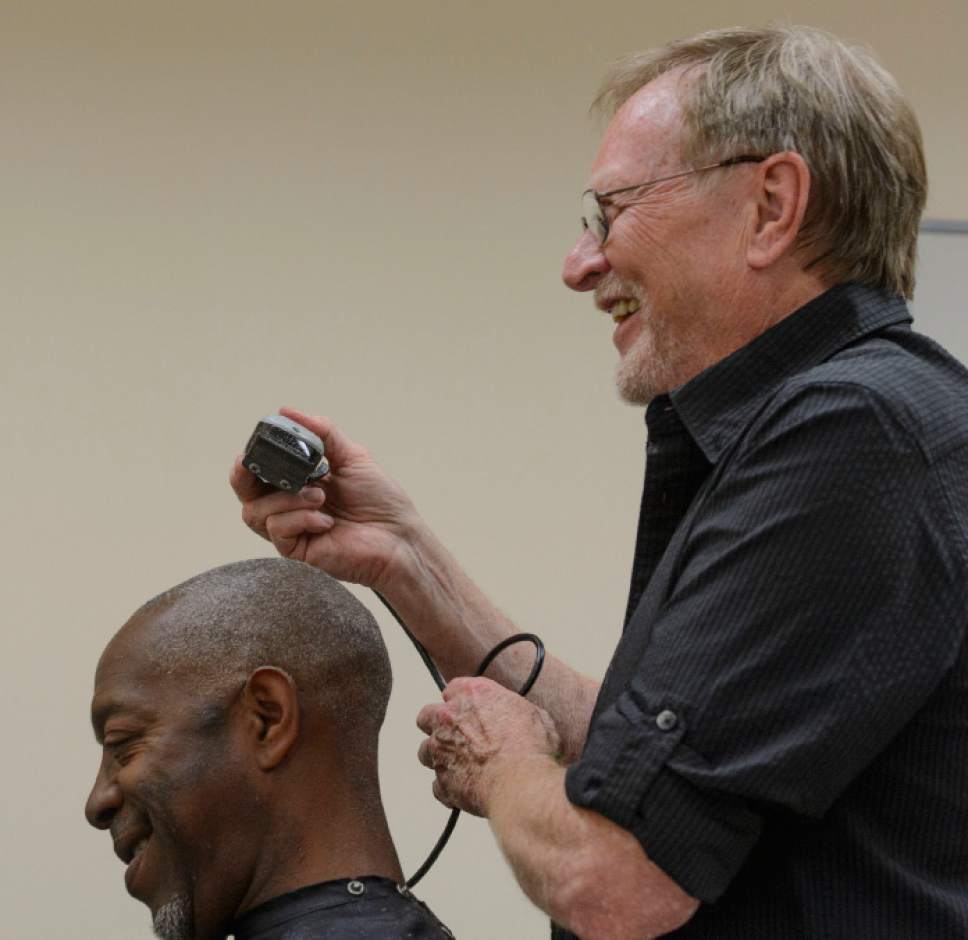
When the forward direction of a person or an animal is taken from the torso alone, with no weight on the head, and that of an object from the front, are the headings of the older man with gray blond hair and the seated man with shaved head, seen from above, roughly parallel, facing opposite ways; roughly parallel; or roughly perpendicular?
roughly parallel

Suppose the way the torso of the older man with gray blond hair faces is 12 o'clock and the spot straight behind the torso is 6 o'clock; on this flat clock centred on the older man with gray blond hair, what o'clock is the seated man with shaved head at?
The seated man with shaved head is roughly at 1 o'clock from the older man with gray blond hair.

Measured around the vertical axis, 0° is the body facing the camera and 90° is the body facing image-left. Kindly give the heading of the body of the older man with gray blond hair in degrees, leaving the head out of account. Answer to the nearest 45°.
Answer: approximately 90°

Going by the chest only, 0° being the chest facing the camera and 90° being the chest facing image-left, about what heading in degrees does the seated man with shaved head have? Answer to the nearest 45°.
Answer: approximately 90°

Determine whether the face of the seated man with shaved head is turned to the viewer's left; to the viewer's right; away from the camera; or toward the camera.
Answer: to the viewer's left

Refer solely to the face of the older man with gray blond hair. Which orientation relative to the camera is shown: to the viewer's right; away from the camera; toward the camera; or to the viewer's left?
to the viewer's left

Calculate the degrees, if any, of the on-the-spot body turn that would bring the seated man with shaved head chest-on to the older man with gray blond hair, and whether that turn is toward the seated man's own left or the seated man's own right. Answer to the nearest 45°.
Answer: approximately 135° to the seated man's own left

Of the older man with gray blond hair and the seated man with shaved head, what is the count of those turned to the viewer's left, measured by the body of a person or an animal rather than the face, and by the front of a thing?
2
